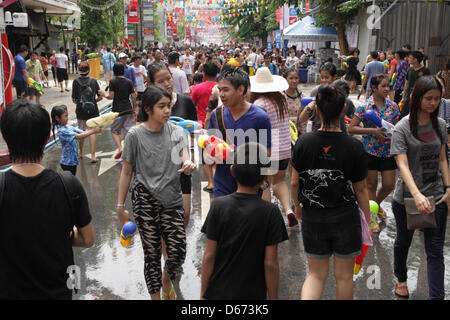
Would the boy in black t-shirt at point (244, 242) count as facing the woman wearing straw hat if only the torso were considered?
yes

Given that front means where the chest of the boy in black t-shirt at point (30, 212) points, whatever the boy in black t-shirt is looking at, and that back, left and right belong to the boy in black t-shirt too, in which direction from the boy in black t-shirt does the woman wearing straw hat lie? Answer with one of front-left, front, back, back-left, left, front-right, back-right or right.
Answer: front-right

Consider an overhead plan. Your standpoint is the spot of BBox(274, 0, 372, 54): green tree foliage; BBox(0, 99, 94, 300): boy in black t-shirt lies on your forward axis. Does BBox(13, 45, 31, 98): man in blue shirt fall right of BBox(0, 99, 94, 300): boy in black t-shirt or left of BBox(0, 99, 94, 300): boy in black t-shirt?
right

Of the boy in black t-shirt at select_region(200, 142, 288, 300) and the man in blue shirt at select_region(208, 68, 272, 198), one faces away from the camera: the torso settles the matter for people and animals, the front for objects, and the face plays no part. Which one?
the boy in black t-shirt

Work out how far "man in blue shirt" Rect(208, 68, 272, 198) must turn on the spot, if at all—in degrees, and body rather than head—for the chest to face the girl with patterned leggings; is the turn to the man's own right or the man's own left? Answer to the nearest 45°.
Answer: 0° — they already face them

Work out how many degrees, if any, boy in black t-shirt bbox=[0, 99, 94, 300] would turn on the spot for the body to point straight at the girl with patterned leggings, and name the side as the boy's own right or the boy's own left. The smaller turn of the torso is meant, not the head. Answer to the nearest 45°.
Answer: approximately 45° to the boy's own right

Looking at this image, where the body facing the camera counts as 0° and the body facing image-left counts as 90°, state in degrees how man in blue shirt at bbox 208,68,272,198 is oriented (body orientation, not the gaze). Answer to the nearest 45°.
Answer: approximately 45°

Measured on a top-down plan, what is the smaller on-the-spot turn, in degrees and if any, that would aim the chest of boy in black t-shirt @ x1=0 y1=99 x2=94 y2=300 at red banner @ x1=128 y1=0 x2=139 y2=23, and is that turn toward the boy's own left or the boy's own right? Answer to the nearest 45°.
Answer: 0° — they already face it

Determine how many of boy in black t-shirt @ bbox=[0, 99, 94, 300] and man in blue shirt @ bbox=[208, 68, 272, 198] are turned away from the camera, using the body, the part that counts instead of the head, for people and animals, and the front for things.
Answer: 1

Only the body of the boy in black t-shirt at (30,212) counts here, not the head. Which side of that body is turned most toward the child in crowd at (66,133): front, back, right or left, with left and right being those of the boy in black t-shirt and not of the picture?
front

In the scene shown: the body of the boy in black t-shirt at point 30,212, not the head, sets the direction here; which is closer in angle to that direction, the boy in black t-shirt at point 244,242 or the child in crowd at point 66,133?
the child in crowd

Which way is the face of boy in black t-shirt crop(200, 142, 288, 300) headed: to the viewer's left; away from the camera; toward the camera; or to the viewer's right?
away from the camera

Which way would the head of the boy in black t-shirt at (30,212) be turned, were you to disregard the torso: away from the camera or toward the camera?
away from the camera

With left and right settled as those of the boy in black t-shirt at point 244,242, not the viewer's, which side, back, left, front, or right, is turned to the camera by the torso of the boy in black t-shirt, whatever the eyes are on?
back

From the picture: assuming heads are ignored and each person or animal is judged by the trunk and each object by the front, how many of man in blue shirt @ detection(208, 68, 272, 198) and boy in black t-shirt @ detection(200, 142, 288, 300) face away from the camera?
1

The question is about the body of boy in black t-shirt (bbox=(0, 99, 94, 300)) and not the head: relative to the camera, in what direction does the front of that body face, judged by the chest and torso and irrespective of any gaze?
away from the camera
